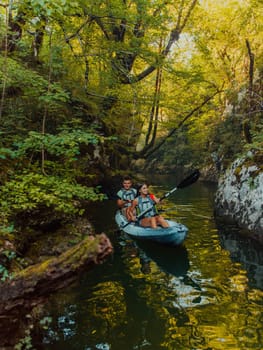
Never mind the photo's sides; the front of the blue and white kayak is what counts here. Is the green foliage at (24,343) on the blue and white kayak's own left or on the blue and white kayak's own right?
on the blue and white kayak's own right

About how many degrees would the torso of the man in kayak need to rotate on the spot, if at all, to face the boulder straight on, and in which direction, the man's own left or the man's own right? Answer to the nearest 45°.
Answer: approximately 45° to the man's own left

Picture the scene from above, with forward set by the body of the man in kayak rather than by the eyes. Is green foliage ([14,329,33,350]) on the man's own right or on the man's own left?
on the man's own right

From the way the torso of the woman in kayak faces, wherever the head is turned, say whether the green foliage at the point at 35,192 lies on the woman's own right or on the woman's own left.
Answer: on the woman's own right

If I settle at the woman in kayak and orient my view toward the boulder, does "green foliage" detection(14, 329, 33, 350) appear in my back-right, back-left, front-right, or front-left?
back-right

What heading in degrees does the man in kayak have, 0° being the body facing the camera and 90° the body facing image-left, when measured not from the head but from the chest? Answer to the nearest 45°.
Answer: approximately 315°

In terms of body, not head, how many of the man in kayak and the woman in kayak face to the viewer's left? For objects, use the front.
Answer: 0

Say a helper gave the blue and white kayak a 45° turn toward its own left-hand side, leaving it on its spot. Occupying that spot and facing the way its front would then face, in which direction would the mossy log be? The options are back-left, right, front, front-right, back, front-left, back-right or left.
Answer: right

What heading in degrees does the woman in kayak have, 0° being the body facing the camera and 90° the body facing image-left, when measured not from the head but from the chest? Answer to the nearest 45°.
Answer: approximately 315°

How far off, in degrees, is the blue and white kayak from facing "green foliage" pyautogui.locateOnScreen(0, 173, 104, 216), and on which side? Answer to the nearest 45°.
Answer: approximately 90° to its right
